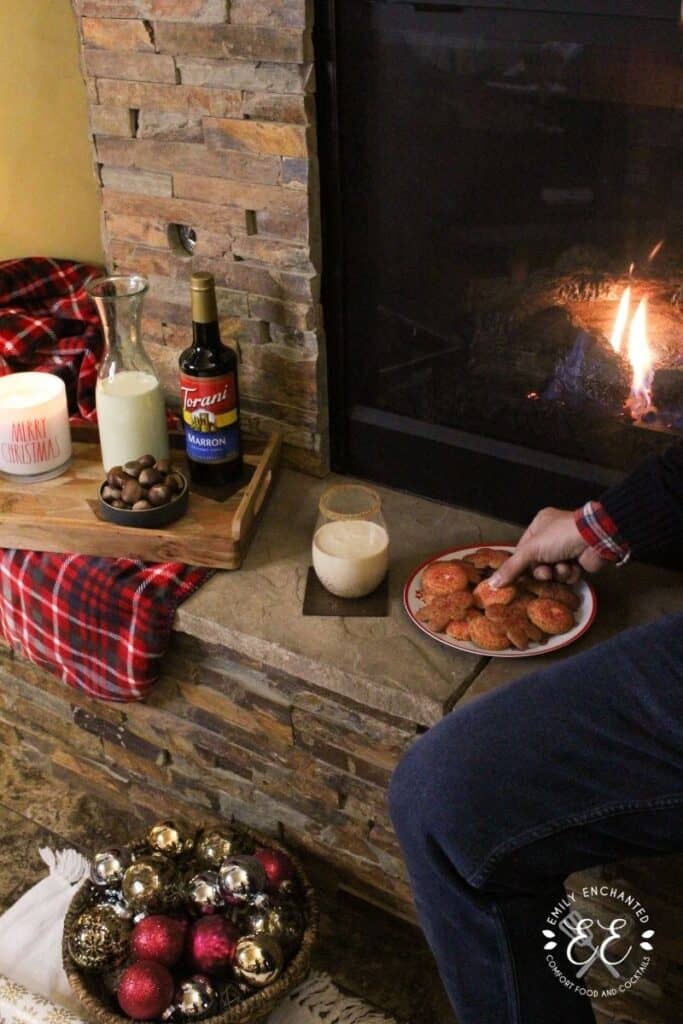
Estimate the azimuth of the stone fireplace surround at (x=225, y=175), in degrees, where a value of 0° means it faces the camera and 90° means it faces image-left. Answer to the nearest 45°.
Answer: approximately 45°
